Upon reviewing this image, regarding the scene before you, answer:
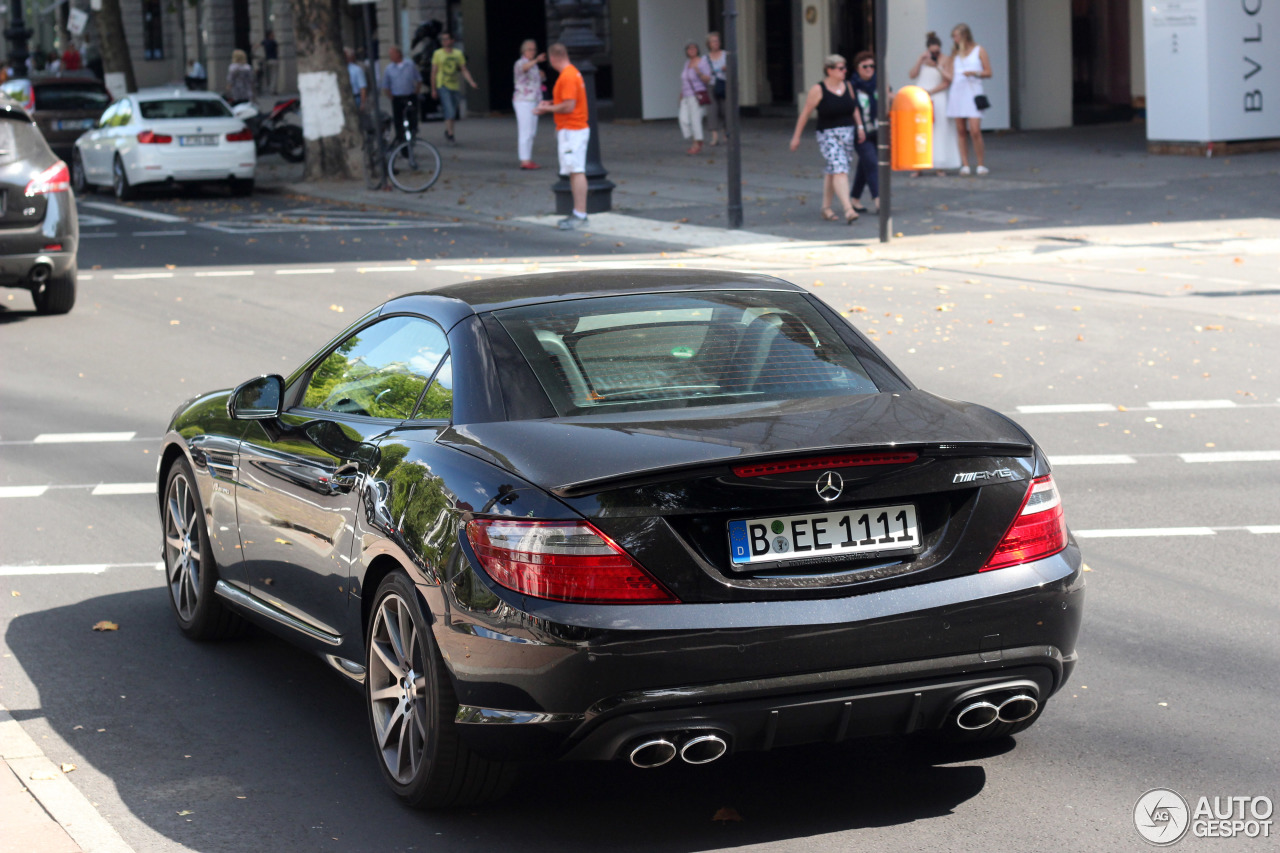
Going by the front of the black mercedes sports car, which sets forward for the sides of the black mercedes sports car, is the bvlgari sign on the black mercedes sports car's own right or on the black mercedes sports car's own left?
on the black mercedes sports car's own right

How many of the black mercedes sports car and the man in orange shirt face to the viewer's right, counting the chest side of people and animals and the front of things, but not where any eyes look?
0

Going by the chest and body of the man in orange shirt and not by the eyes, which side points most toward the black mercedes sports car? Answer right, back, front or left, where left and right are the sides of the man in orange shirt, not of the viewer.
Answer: left

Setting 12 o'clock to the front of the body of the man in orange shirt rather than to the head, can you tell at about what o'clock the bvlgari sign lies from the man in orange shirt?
The bvlgari sign is roughly at 5 o'clock from the man in orange shirt.

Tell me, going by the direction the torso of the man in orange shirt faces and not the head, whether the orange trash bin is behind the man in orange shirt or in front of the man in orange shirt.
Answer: behind

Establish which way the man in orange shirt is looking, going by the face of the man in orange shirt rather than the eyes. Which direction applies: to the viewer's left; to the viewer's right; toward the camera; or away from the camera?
to the viewer's left

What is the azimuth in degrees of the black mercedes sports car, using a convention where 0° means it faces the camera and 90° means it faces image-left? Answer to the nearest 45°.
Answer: approximately 135°

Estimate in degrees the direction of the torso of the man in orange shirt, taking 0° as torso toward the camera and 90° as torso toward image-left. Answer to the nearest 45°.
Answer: approximately 90°

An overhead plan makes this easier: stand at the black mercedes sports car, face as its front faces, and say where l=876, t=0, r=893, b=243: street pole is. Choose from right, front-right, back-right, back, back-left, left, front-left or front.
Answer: front-right

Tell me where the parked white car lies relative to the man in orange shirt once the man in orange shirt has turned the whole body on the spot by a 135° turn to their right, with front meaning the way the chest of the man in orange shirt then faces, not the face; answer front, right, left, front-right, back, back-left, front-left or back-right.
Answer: left
